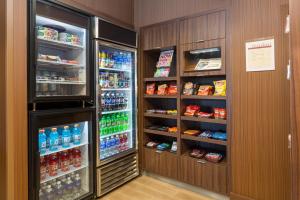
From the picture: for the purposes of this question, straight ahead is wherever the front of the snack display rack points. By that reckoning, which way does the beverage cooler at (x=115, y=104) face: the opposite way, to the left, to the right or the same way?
to the left

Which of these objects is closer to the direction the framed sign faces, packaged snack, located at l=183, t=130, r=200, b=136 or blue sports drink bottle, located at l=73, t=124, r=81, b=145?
the blue sports drink bottle

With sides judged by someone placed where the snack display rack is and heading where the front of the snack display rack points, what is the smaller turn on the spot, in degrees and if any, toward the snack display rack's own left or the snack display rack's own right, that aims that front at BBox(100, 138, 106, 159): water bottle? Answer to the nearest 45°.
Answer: approximately 45° to the snack display rack's own right

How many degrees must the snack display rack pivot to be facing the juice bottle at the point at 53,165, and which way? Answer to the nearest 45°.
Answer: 0° — it already faces it

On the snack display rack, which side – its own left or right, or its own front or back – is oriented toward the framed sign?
left

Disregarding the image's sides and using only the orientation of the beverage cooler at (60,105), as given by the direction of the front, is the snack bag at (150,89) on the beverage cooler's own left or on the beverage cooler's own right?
on the beverage cooler's own left

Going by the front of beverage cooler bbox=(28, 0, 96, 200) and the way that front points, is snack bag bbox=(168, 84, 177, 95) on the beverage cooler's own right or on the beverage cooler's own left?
on the beverage cooler's own left
